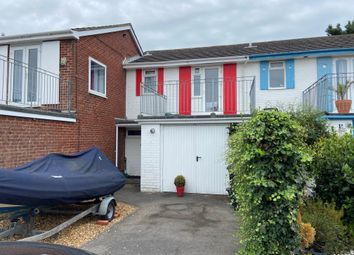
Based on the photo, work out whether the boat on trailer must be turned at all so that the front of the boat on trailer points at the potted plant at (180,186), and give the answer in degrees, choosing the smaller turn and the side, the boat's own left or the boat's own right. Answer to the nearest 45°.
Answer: approximately 180°

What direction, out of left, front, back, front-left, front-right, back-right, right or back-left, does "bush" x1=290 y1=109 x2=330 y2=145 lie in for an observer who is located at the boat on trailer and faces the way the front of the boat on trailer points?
back-left

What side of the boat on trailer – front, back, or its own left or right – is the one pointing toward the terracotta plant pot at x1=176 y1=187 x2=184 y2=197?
back

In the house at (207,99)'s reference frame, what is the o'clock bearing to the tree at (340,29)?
The tree is roughly at 7 o'clock from the house.

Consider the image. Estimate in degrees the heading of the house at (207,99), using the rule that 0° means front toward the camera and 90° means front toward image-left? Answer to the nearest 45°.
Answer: approximately 0°

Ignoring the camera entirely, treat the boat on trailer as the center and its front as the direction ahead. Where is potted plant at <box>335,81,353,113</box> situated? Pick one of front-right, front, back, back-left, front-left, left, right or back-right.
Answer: back-left

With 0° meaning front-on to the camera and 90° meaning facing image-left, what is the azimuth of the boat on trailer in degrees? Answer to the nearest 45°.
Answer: approximately 45°

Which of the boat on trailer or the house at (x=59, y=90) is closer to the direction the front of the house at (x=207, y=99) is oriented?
the boat on trailer
